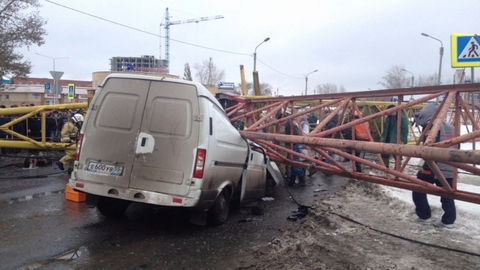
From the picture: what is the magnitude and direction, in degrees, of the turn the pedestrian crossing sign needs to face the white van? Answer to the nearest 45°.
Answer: approximately 45° to its right

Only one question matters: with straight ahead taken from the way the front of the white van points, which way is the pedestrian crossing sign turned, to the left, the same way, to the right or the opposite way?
the opposite way

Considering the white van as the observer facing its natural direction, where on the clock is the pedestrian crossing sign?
The pedestrian crossing sign is roughly at 1 o'clock from the white van.

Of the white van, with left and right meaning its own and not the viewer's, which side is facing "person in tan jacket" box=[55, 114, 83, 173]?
left

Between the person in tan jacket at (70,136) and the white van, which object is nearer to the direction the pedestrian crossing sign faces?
the white van
